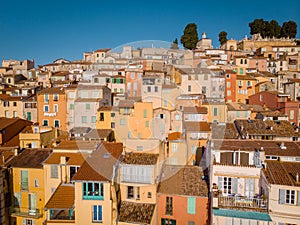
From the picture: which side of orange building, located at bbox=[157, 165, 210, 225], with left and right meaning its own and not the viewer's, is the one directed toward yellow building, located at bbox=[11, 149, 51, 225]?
right

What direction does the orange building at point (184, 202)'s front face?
toward the camera

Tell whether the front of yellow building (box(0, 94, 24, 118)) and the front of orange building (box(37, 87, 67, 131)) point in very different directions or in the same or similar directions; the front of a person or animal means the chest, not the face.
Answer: same or similar directions

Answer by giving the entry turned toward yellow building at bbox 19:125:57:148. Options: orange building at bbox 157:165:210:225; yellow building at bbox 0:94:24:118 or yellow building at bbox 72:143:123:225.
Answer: yellow building at bbox 0:94:24:118

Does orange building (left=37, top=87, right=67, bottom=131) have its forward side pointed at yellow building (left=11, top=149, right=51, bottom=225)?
yes

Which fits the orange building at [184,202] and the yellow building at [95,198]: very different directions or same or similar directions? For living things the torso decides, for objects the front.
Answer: same or similar directions

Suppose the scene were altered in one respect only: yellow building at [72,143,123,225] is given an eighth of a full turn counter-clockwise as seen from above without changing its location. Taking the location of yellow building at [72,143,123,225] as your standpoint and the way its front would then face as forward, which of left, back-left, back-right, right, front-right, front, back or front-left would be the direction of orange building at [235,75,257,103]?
left

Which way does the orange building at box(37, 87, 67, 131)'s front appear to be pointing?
toward the camera

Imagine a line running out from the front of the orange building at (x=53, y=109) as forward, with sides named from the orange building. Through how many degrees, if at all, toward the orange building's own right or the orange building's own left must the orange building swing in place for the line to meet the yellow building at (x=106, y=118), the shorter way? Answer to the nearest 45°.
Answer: approximately 45° to the orange building's own left

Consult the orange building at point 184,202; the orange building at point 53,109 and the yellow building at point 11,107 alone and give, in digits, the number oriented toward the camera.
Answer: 3

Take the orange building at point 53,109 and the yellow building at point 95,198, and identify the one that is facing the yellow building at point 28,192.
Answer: the orange building

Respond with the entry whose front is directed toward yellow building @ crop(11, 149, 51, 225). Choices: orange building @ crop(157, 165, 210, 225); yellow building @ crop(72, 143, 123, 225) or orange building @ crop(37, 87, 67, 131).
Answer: orange building @ crop(37, 87, 67, 131)

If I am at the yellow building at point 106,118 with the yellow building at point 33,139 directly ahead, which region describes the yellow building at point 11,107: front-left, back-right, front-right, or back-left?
front-right

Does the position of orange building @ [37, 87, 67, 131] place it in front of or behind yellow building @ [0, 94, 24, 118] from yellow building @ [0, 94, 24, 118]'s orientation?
in front

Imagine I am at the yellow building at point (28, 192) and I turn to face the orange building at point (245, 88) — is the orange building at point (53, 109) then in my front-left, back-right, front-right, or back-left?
front-left

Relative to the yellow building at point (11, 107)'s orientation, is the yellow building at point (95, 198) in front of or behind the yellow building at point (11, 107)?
in front

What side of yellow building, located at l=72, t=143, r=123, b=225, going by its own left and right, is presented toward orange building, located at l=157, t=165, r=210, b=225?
left
